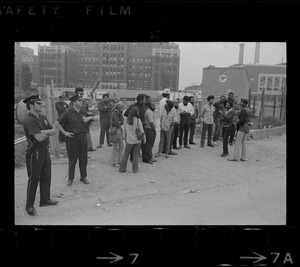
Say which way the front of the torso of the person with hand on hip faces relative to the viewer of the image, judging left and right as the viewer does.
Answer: facing the viewer and to the right of the viewer

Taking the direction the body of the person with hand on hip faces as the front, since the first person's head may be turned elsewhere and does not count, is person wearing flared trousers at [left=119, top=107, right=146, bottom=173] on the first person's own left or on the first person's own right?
on the first person's own left

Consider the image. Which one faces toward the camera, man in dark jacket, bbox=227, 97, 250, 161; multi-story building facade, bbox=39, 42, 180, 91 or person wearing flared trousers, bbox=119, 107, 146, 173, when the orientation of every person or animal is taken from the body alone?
the multi-story building facade

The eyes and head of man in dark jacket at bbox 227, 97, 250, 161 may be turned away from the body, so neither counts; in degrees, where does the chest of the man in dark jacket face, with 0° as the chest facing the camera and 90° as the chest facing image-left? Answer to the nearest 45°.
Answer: approximately 90°

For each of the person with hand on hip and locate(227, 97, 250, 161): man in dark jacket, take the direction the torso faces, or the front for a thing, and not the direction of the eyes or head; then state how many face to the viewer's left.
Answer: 1

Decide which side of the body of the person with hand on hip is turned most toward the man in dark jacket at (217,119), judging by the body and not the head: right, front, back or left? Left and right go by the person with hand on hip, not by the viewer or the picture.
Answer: left
